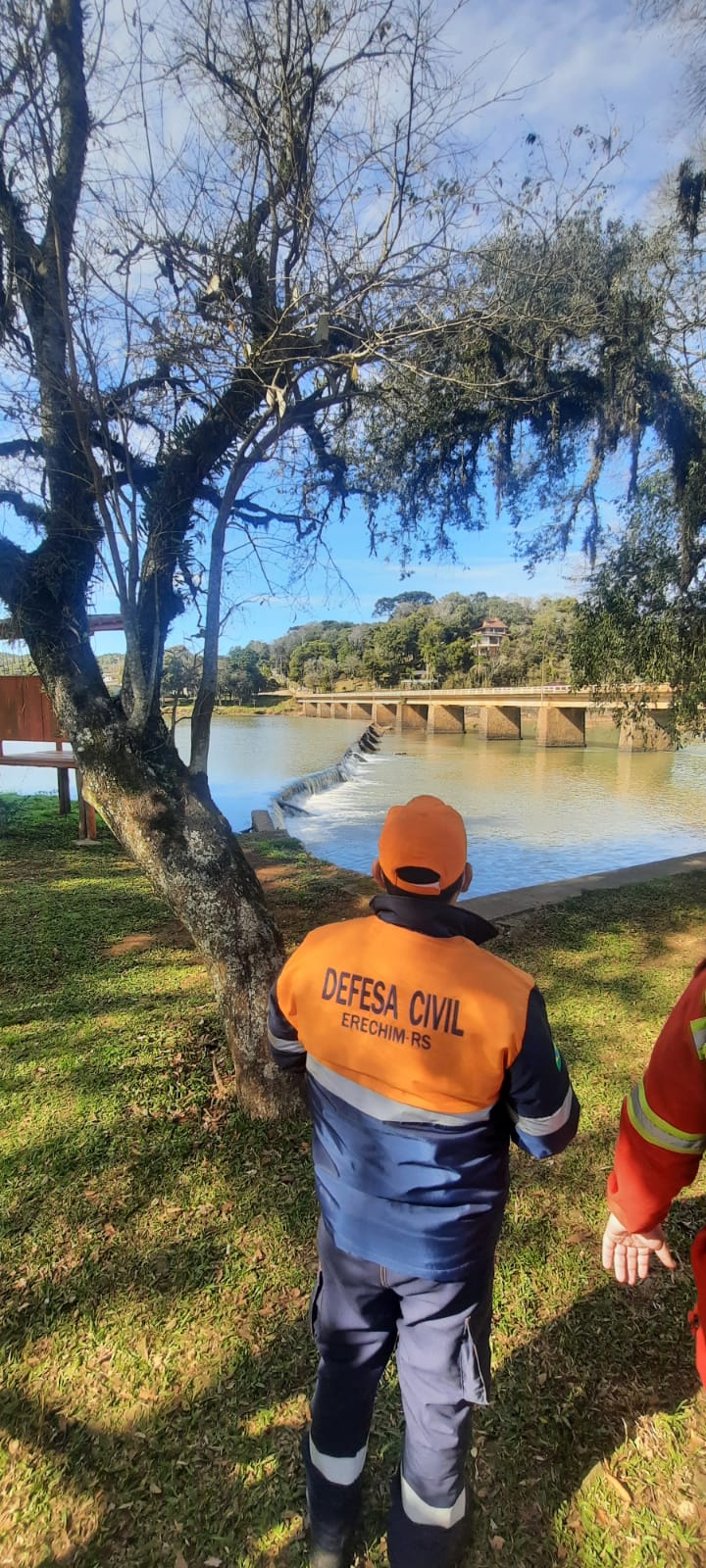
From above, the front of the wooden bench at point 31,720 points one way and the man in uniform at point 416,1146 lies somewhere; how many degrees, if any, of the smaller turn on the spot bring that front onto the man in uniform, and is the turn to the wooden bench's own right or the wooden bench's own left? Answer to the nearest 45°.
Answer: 0° — it already faces them

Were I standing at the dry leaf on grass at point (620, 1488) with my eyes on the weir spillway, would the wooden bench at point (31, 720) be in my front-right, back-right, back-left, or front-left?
front-left

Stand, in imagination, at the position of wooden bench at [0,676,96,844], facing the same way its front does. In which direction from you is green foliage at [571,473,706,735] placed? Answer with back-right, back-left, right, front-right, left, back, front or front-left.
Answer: front-left

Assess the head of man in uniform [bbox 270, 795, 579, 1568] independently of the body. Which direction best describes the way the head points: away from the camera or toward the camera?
away from the camera

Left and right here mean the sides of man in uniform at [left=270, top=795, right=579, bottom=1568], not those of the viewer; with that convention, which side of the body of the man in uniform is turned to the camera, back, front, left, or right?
back
